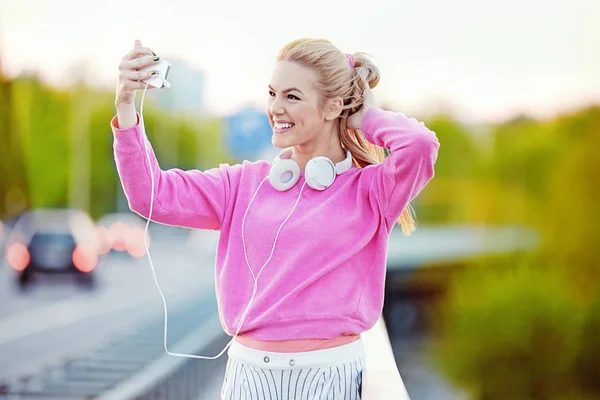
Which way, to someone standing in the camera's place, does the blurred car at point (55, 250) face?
facing away from the viewer

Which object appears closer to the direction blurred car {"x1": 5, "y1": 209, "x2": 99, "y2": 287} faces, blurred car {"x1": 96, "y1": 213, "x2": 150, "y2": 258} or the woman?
the blurred car

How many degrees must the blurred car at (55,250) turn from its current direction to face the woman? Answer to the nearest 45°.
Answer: approximately 180°

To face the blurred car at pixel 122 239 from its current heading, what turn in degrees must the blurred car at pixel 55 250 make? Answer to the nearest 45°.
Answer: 0° — it already faces it
